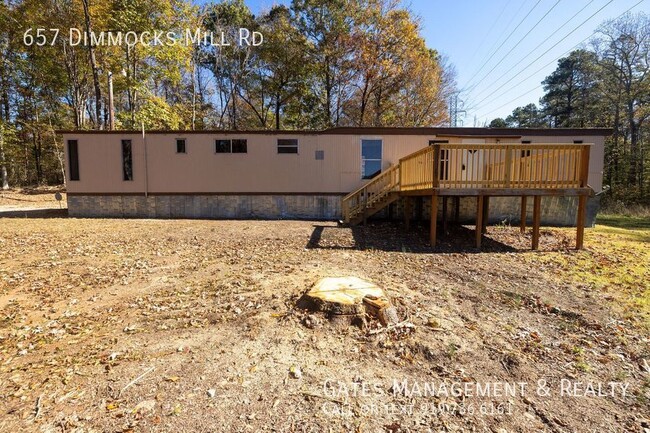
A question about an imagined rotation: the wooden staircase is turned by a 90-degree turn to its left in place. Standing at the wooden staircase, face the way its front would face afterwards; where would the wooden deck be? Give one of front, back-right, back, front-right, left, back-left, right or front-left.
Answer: front-left

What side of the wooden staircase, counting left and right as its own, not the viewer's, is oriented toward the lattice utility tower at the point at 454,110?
right

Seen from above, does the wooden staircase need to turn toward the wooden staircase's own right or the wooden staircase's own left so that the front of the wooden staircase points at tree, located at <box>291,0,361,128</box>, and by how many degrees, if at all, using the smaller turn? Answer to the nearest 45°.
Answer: approximately 90° to the wooden staircase's own right

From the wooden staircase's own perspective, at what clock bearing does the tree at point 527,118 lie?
The tree is roughly at 4 o'clock from the wooden staircase.

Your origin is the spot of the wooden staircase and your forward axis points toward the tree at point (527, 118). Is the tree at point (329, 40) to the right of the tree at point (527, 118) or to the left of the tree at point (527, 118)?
left

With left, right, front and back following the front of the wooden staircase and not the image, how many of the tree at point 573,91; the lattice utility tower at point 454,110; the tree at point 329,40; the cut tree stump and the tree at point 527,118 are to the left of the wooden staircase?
1

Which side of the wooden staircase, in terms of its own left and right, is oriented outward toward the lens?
left

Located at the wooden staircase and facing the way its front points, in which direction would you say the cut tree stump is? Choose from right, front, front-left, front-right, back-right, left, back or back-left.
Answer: left

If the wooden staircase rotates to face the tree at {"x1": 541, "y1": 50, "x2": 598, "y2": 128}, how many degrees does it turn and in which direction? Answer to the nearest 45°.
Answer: approximately 135° to its right
